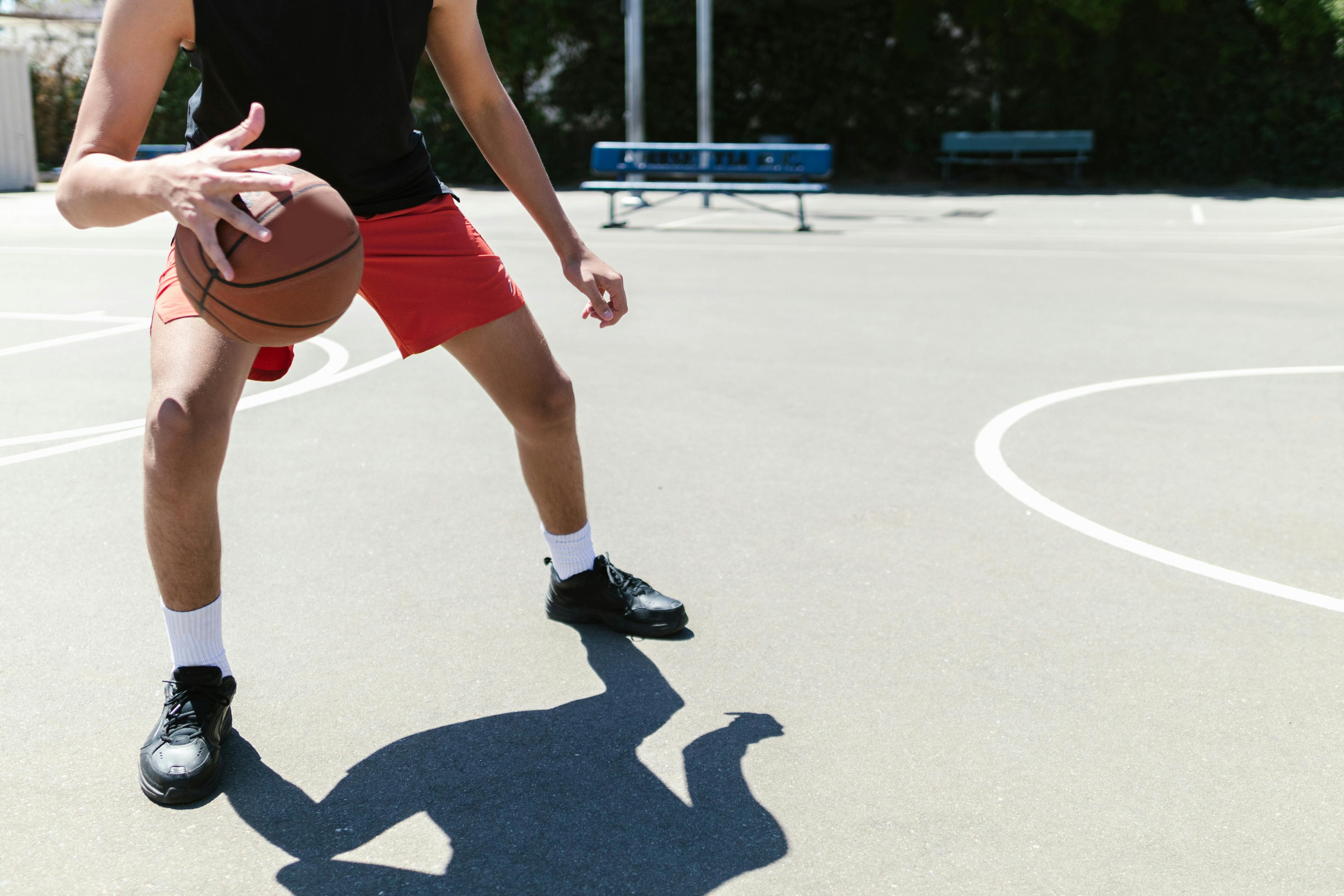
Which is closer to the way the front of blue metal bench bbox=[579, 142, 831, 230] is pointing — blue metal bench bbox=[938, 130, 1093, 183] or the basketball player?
the basketball player

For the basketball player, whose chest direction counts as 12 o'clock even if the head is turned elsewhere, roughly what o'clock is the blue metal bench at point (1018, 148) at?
The blue metal bench is roughly at 7 o'clock from the basketball player.

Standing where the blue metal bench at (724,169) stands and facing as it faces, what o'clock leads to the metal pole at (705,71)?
The metal pole is roughly at 6 o'clock from the blue metal bench.

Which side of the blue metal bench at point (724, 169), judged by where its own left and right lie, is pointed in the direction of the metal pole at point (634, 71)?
back

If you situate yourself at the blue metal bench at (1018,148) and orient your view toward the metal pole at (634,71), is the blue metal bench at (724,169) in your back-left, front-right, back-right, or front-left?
front-left

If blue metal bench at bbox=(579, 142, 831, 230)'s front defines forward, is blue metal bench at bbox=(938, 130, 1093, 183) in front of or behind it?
behind

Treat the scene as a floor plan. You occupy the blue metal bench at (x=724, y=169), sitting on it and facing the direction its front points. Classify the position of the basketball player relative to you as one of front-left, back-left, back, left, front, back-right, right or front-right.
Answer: front

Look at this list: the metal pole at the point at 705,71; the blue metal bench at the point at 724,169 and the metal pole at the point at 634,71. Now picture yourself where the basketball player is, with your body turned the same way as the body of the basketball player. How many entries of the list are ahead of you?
0

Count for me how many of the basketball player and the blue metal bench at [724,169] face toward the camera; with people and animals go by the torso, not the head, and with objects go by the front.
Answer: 2

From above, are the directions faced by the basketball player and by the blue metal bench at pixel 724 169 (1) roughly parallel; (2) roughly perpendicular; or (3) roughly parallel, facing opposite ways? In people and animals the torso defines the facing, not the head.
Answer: roughly parallel

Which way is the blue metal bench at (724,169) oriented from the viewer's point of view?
toward the camera

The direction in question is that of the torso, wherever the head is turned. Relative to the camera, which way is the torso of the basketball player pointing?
toward the camera

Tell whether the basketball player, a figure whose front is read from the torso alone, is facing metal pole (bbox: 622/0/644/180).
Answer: no

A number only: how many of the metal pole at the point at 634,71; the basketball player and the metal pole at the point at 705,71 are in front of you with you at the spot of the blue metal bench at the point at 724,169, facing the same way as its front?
1
